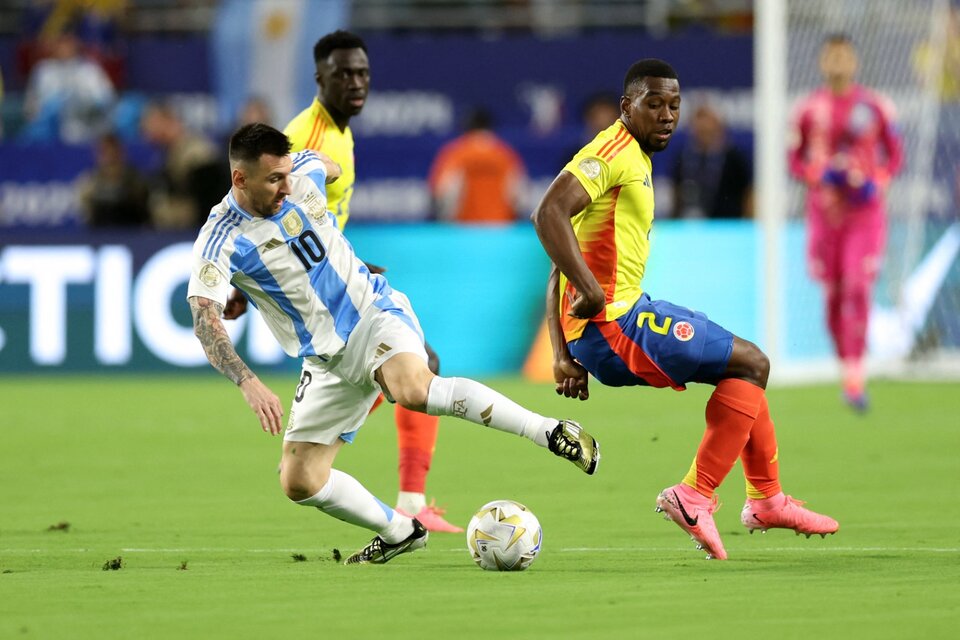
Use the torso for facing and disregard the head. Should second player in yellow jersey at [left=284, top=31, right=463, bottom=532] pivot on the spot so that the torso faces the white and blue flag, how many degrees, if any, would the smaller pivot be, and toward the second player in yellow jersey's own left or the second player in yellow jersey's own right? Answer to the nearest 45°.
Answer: approximately 135° to the second player in yellow jersey's own left

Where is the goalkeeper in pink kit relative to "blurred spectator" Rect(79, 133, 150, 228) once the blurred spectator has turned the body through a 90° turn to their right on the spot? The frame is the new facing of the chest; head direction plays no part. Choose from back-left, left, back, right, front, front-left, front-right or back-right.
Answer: back-left

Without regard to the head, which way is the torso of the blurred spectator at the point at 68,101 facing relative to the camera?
toward the camera

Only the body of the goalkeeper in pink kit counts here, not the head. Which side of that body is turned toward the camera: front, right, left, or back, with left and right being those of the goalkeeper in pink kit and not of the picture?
front

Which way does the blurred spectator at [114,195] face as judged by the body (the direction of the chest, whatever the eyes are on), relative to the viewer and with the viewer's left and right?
facing the viewer

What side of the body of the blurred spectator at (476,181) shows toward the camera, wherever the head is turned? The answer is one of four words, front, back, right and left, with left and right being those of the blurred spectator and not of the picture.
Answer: back

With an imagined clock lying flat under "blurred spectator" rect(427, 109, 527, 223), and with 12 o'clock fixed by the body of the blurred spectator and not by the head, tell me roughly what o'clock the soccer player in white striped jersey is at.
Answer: The soccer player in white striped jersey is roughly at 6 o'clock from the blurred spectator.

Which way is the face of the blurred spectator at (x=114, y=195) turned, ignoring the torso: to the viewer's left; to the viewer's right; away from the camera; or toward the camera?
toward the camera

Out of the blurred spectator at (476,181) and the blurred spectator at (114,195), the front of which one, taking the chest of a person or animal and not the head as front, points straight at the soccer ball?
the blurred spectator at (114,195)

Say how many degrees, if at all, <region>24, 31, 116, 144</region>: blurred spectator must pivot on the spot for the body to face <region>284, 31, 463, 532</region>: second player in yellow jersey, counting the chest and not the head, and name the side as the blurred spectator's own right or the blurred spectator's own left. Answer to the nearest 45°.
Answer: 0° — they already face them

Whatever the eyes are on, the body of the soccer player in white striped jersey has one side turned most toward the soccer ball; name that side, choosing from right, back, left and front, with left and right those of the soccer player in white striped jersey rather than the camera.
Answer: front

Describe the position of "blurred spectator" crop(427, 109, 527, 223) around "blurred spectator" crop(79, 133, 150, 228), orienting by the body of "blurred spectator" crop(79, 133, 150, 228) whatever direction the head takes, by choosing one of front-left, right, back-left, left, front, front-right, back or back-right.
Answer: left

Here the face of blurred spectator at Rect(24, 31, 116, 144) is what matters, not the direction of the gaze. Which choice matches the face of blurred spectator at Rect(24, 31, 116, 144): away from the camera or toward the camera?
toward the camera

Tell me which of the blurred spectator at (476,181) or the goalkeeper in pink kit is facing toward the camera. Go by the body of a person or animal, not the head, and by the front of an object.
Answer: the goalkeeper in pink kit

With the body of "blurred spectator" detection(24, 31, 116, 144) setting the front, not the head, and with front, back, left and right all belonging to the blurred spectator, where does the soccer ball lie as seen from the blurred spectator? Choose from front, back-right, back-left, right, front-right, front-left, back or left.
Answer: front

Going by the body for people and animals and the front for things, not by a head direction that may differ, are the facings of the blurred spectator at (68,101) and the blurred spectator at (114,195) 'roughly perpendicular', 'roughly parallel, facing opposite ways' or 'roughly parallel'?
roughly parallel

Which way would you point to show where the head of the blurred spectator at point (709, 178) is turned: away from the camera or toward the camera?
toward the camera
